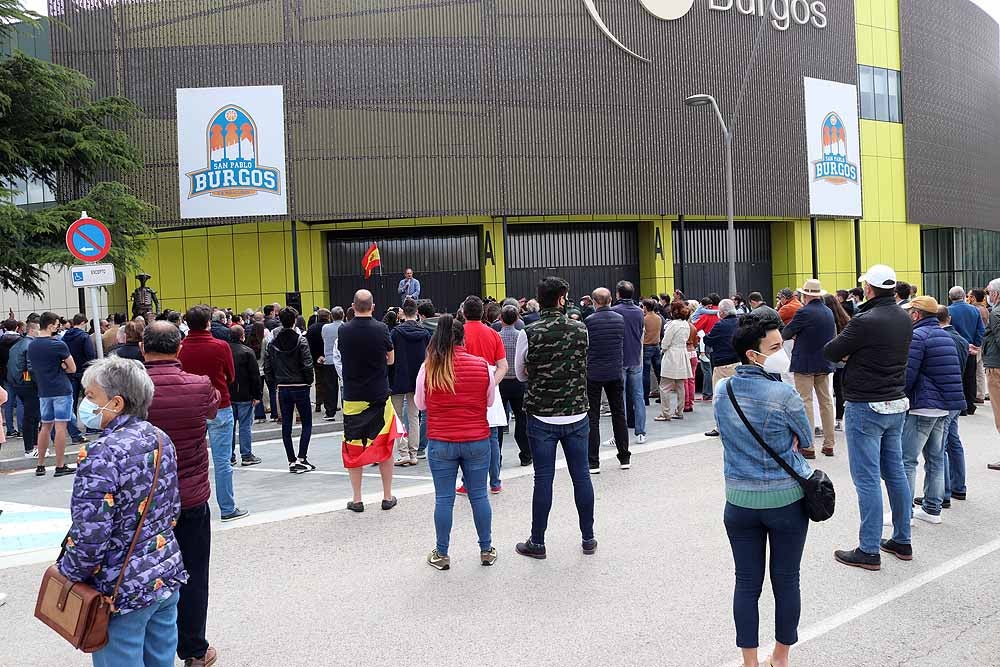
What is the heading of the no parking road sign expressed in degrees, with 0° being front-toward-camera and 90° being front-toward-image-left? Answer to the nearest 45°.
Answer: approximately 0°

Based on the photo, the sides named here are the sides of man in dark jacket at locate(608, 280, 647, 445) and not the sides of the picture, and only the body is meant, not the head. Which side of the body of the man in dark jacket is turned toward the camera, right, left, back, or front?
back

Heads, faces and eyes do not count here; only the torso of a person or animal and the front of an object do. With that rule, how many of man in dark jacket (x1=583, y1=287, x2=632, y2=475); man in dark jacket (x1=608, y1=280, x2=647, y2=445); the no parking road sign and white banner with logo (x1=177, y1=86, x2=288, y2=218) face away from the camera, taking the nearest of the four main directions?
2

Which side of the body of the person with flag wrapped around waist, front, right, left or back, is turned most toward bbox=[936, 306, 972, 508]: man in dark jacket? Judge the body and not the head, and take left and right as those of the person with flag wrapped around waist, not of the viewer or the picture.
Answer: right

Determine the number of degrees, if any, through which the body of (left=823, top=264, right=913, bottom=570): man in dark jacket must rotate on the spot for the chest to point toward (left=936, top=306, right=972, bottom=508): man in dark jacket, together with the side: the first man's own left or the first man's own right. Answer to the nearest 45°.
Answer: approximately 45° to the first man's own right

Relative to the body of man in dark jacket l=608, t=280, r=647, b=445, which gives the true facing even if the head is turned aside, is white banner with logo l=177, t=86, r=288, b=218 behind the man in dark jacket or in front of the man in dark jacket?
in front

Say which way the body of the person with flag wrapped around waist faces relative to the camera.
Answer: away from the camera

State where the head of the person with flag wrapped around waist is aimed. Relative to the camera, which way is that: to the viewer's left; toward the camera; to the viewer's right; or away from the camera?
away from the camera

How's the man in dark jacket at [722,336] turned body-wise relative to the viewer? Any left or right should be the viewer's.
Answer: facing away from the viewer and to the left of the viewer

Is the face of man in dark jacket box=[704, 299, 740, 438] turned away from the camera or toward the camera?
away from the camera

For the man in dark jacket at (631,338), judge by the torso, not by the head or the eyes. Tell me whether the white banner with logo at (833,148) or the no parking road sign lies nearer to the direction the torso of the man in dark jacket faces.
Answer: the white banner with logo

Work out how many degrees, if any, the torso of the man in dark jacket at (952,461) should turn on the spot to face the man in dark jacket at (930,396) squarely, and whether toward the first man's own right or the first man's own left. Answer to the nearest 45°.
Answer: approximately 135° to the first man's own left

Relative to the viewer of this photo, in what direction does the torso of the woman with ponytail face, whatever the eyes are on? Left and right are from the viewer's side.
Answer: facing away from the viewer

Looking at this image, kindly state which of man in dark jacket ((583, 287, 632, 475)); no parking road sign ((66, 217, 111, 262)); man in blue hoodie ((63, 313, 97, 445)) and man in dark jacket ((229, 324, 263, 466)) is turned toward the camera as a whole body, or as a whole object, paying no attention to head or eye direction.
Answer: the no parking road sign
